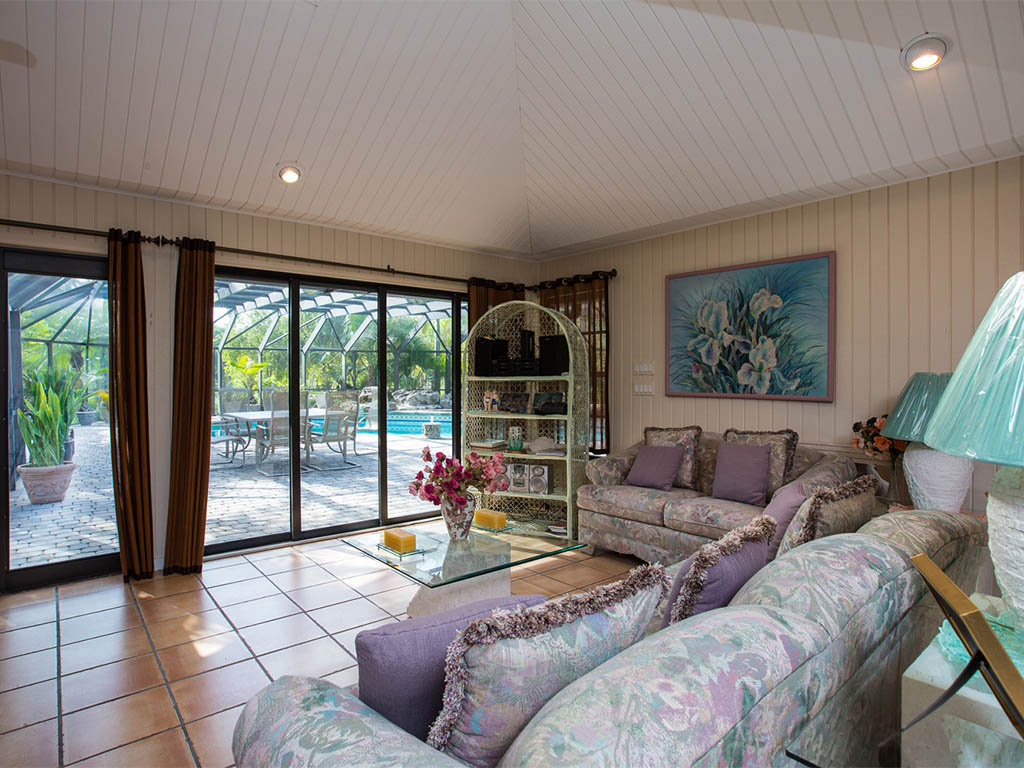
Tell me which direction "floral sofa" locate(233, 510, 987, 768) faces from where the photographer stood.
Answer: facing away from the viewer and to the left of the viewer

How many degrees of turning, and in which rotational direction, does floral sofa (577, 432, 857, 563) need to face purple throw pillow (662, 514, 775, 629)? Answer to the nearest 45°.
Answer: approximately 45° to its left

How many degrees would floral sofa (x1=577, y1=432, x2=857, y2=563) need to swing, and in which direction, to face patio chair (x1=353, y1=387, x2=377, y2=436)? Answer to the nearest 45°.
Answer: approximately 45° to its right

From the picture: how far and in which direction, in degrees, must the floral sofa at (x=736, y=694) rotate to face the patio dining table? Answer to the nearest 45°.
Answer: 0° — it already faces it

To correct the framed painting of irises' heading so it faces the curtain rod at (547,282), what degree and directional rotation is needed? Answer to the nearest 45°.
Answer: approximately 45° to its right

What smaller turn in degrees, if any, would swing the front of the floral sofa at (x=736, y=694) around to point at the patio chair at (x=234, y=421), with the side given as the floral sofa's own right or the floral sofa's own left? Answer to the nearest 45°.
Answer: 0° — it already faces it

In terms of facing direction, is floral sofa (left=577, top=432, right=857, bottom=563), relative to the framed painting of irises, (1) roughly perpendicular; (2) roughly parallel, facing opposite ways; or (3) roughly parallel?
roughly parallel

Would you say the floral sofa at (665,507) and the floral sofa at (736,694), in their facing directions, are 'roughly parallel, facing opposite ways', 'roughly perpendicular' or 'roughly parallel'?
roughly perpendicular

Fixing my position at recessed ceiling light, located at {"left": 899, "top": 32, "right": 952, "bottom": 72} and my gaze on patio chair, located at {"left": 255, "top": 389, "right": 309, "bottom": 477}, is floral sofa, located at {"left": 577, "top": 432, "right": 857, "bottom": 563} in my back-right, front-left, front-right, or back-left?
front-right

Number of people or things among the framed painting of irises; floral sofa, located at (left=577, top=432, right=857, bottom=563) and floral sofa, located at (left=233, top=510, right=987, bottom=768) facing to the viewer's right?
0

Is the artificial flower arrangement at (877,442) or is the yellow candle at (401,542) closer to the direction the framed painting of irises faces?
the yellow candle

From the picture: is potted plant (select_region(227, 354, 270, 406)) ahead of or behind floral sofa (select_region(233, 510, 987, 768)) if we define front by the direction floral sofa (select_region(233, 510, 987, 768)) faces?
ahead

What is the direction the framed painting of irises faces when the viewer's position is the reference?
facing the viewer and to the left of the viewer

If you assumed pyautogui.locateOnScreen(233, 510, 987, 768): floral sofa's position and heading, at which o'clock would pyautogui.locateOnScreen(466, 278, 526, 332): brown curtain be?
The brown curtain is roughly at 1 o'clock from the floral sofa.

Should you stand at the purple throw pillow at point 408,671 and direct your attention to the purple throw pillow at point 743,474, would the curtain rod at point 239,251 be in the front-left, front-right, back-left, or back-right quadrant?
front-left

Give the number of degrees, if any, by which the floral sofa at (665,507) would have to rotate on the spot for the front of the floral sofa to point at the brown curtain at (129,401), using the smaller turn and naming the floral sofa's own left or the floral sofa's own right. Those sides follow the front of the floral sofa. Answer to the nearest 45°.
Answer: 0° — it already faces it

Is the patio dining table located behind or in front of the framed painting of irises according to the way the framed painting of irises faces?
in front

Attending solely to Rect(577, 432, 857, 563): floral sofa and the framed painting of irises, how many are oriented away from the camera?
0

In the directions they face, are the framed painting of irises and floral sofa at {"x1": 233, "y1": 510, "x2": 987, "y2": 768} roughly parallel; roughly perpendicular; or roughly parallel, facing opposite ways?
roughly perpendicular
